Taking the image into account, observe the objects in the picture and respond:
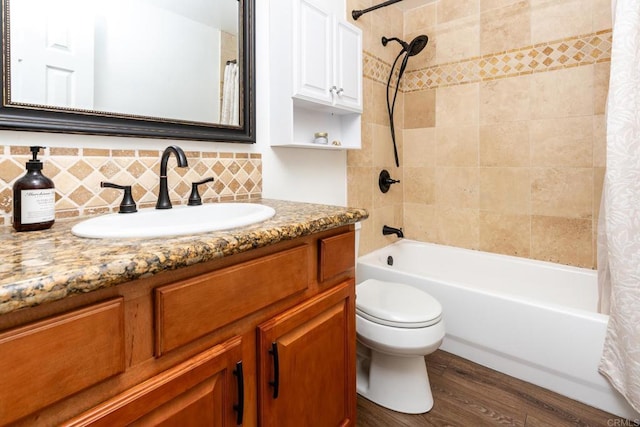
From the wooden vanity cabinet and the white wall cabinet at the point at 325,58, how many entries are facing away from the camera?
0

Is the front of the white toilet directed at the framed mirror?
no

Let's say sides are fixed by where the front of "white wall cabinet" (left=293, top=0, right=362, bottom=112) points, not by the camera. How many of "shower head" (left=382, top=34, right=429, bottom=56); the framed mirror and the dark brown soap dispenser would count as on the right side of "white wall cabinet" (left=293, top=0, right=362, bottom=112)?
2

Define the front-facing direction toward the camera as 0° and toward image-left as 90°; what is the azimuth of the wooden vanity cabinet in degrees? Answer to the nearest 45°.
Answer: approximately 315°

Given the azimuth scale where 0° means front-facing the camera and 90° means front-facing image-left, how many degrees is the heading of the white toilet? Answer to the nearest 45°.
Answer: approximately 315°

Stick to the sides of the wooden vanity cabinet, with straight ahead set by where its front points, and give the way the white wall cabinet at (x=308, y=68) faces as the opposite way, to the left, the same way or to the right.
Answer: the same way

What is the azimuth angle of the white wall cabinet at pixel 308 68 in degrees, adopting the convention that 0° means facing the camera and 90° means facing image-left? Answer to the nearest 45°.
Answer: approximately 315°

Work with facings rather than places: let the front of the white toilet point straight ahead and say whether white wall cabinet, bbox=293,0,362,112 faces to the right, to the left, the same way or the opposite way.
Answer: the same way

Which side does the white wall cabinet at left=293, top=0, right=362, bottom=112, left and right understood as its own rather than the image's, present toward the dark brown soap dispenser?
right

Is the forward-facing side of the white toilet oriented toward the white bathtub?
no

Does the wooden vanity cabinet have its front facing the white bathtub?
no

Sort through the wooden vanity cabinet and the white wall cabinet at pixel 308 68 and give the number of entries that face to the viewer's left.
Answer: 0

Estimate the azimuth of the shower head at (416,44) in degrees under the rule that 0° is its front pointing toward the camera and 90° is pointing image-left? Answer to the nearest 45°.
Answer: approximately 315°

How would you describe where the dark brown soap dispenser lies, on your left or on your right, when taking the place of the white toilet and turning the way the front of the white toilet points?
on your right
